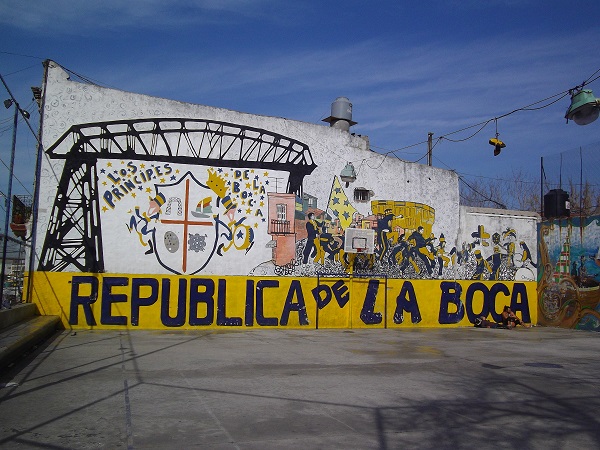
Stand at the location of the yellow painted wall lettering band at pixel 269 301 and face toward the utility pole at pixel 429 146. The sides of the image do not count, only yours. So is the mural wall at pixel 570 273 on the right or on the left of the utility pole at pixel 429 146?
right

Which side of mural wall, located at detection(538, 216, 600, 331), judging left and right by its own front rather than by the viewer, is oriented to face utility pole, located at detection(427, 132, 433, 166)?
right

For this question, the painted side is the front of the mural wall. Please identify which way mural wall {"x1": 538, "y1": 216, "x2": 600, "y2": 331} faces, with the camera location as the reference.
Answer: facing the viewer and to the left of the viewer

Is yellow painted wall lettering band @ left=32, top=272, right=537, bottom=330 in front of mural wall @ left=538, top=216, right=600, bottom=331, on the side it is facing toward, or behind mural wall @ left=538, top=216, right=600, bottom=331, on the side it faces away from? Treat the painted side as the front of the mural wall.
in front

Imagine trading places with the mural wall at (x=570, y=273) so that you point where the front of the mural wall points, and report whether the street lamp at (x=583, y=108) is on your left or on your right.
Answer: on your left

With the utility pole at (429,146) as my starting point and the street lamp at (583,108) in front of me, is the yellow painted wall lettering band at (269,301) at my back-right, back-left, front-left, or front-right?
front-right

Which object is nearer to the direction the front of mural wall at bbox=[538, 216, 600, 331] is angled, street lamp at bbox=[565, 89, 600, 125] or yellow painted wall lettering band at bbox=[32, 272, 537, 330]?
the yellow painted wall lettering band
